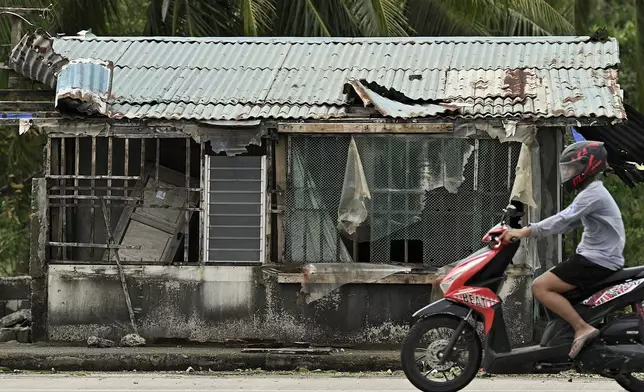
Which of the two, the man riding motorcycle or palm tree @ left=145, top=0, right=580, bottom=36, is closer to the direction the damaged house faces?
the man riding motorcycle

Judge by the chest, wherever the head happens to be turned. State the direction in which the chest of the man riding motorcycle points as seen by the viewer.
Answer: to the viewer's left

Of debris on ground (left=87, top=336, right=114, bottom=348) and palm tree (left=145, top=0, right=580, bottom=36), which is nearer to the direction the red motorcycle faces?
the debris on ground

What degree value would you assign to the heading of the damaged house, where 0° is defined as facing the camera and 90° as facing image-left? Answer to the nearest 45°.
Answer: approximately 0°

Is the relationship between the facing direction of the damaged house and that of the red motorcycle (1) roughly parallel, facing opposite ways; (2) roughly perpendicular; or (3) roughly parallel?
roughly perpendicular

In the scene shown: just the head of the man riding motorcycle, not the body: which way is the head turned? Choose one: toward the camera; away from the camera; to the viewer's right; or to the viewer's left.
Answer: to the viewer's left

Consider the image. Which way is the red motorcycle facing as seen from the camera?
to the viewer's left

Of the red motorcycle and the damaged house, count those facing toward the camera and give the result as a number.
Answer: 1

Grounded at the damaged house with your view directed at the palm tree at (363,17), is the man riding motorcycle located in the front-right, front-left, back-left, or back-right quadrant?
back-right
